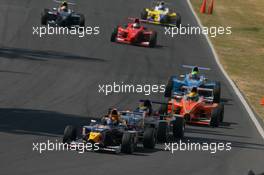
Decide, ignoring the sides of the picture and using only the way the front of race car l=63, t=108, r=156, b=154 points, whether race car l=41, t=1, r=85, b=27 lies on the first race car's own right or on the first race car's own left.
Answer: on the first race car's own right

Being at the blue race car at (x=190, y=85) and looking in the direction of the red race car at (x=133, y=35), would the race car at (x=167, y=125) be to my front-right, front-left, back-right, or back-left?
back-left

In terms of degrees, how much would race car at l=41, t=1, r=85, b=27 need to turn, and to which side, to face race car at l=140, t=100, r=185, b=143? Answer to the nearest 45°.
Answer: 0° — it already faces it

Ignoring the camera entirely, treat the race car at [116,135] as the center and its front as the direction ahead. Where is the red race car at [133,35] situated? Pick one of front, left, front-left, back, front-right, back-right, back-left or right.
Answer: back-right

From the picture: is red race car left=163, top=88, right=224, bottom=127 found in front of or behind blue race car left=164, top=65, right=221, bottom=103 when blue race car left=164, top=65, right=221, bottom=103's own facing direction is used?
in front

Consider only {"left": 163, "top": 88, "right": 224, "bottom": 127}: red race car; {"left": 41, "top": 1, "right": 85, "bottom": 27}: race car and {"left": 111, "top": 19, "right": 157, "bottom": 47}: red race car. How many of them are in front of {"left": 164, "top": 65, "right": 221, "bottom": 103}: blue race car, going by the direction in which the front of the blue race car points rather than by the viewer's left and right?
1

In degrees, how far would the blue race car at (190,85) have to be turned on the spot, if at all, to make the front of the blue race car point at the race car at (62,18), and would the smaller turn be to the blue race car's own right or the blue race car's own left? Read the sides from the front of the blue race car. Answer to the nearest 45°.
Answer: approximately 135° to the blue race car's own right

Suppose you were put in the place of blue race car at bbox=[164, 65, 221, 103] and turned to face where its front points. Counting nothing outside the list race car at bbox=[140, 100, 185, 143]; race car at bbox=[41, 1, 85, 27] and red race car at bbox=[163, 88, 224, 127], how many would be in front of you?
2

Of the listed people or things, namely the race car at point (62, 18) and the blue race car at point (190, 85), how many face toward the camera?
2

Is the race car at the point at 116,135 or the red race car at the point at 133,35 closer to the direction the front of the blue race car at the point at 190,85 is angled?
the race car

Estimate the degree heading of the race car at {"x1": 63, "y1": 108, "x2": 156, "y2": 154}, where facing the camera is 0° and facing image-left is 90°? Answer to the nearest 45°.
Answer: approximately 45°

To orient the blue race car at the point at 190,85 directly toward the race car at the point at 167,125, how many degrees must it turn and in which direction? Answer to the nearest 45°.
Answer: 0° — it already faces it
